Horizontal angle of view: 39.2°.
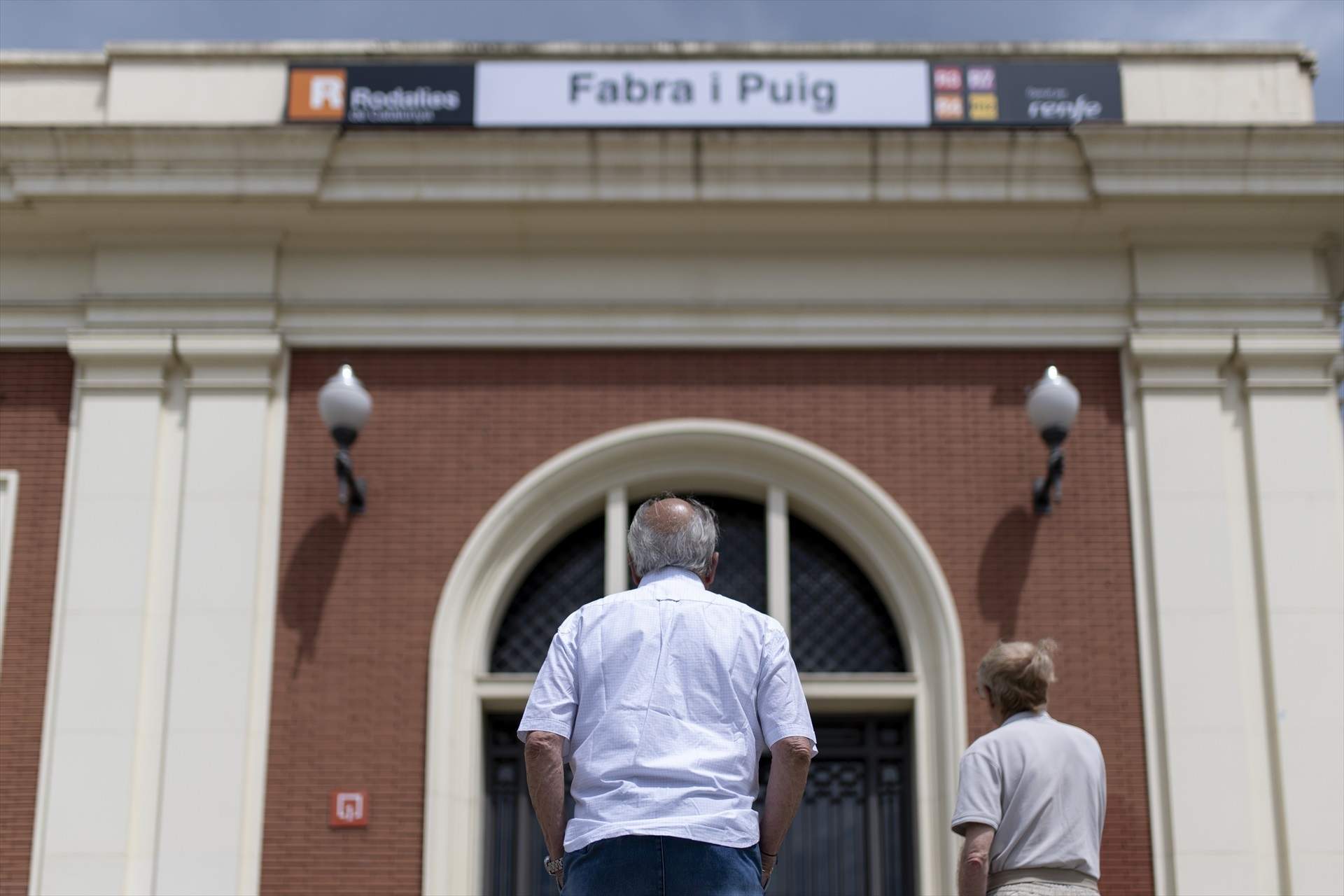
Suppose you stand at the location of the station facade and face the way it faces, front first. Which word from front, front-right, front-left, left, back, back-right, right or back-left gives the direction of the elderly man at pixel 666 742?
front

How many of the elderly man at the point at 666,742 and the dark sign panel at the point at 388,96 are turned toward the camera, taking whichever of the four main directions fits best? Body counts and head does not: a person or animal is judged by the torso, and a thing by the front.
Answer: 1

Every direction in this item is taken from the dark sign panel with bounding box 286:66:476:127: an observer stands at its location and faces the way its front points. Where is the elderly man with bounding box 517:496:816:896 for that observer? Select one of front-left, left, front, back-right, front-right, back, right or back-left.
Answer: front

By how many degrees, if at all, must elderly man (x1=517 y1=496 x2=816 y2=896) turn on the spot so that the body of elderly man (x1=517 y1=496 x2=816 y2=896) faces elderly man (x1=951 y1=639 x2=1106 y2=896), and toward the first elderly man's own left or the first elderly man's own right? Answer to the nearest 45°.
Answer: approximately 45° to the first elderly man's own right

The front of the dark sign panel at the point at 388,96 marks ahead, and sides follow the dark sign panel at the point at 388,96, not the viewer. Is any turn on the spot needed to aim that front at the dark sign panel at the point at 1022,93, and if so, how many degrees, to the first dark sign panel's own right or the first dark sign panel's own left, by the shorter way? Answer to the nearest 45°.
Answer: approximately 90° to the first dark sign panel's own left

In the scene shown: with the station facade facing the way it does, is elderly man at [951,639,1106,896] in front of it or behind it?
in front

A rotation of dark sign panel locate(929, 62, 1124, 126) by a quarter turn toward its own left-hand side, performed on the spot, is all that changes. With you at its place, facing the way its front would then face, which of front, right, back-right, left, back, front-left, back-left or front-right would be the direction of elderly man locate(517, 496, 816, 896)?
right

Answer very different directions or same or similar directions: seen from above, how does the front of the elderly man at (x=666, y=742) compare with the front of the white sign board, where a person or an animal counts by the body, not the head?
very different directions

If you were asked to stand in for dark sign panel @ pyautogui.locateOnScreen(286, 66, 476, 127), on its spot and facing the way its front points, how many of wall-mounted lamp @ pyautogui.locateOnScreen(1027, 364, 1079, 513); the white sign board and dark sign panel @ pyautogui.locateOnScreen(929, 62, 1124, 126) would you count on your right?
0

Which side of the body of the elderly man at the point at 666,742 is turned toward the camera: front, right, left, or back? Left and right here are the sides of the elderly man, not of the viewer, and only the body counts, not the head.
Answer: back

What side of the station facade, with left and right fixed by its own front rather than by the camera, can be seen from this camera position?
front

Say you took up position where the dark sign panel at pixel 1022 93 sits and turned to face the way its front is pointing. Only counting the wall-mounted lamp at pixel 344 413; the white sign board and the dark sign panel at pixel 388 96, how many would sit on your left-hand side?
0

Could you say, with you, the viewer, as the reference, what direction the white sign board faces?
facing the viewer

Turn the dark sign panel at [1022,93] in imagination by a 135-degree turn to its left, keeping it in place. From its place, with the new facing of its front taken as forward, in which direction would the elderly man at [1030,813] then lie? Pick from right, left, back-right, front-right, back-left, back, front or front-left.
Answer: back-right

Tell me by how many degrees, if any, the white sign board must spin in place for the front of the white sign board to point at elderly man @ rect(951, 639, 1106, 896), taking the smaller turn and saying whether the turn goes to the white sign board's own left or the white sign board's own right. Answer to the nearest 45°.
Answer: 0° — it already faces them

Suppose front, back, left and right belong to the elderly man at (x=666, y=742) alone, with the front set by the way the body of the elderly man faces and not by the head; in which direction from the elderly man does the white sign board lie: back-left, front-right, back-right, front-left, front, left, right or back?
front

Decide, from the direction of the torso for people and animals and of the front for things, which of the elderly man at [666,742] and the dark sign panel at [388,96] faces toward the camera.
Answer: the dark sign panel
